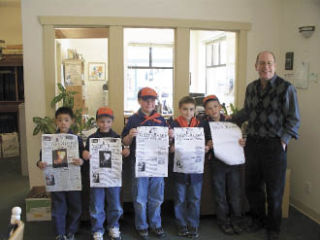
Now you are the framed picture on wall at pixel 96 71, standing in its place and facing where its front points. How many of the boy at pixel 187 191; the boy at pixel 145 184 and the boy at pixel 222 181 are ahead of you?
3

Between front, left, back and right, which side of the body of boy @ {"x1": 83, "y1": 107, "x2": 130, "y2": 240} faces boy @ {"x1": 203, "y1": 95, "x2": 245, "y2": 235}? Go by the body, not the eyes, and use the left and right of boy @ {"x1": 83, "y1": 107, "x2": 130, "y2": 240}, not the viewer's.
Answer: left

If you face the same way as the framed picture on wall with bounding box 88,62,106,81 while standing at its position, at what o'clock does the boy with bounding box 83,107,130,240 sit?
The boy is roughly at 12 o'clock from the framed picture on wall.

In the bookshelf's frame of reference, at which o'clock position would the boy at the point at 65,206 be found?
The boy is roughly at 12 o'clock from the bookshelf.

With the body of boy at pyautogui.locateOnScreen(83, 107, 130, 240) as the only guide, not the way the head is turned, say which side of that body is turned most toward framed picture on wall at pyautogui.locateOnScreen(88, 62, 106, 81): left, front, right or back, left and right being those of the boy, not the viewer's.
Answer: back
